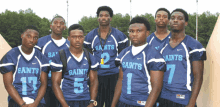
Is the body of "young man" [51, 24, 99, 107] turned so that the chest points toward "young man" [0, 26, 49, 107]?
no

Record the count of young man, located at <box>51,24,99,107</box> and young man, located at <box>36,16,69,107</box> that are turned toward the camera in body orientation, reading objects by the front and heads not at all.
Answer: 2

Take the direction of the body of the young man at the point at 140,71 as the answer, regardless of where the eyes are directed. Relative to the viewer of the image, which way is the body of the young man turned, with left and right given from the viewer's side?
facing the viewer and to the left of the viewer

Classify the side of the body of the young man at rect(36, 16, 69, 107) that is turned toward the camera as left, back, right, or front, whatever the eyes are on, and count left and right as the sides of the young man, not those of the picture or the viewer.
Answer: front

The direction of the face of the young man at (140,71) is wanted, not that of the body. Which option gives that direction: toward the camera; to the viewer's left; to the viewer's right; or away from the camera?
toward the camera

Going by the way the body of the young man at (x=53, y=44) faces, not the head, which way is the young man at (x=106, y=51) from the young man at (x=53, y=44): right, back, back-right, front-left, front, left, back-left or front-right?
left

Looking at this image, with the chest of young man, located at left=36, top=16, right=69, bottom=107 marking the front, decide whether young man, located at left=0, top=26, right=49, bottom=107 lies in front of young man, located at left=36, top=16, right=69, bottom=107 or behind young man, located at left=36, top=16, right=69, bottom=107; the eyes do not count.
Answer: in front

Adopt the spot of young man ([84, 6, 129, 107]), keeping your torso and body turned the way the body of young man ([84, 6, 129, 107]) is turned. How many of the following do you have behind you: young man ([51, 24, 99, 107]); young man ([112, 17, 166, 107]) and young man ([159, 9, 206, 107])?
0

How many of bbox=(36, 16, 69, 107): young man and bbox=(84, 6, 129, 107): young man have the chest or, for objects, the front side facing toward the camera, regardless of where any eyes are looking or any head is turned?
2

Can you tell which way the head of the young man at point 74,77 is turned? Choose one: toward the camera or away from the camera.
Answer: toward the camera

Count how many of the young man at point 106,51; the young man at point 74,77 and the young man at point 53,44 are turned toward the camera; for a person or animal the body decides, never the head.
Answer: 3

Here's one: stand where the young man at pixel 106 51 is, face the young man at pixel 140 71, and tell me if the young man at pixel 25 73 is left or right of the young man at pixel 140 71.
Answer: right

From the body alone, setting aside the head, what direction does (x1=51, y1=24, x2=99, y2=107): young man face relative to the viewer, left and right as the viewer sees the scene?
facing the viewer

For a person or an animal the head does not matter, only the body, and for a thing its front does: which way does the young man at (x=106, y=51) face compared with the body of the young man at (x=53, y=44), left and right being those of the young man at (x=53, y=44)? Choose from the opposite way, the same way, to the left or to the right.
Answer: the same way

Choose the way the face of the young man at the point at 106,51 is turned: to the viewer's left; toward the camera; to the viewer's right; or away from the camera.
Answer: toward the camera

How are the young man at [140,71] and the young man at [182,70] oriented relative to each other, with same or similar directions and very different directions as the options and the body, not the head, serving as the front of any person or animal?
same or similar directions

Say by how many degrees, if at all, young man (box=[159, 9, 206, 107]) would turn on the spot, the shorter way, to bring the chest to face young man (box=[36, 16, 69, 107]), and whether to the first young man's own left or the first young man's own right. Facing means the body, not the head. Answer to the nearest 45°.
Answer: approximately 45° to the first young man's own right

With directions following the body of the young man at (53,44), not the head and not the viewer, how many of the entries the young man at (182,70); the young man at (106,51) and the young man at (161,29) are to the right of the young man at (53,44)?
0

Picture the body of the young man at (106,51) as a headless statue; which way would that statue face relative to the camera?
toward the camera

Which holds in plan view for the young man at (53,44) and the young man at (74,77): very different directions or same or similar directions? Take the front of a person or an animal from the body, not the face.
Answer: same or similar directions

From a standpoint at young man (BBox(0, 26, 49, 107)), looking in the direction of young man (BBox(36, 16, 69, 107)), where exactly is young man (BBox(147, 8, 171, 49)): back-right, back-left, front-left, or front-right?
front-right
